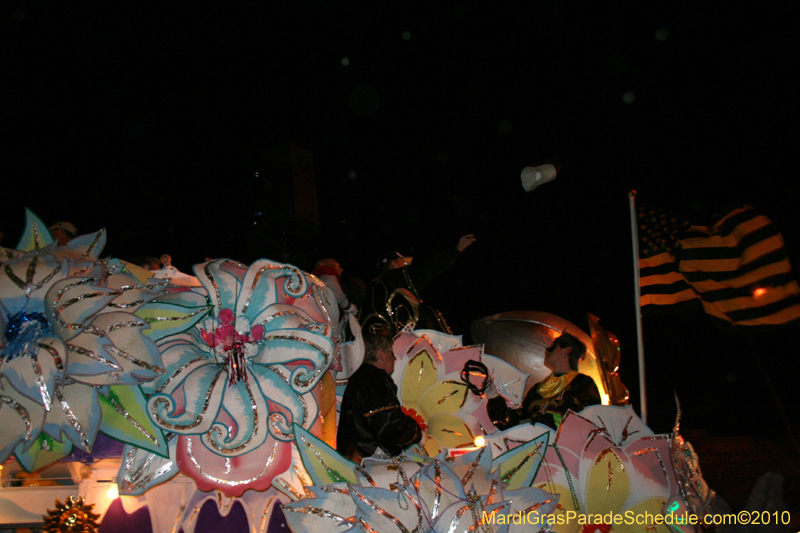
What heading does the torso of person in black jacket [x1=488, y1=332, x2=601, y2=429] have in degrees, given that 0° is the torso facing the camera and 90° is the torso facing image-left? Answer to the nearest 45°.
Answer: approximately 45°

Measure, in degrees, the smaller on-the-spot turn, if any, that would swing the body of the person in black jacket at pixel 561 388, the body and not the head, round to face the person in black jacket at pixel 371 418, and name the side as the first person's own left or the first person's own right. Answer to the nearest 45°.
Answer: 0° — they already face them

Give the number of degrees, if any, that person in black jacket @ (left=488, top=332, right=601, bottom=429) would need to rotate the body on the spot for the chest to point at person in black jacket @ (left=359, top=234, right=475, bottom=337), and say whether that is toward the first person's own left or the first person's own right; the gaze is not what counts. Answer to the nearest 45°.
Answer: approximately 45° to the first person's own right
